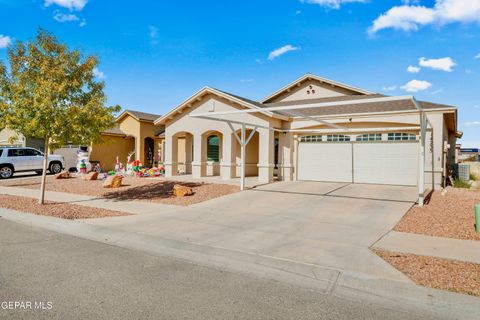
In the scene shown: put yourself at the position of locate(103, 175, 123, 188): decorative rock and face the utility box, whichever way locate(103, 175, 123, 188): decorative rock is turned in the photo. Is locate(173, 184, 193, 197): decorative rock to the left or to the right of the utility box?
right

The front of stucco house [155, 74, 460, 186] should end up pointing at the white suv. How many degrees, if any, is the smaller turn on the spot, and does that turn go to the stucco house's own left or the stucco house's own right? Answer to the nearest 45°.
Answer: approximately 90° to the stucco house's own right

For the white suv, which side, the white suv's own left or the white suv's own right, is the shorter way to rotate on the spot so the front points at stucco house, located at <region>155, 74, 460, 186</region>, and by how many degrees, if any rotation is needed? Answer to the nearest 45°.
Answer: approximately 45° to the white suv's own right

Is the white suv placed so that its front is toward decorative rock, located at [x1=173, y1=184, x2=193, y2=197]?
no

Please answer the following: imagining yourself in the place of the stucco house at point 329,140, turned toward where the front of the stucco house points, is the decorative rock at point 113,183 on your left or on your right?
on your right

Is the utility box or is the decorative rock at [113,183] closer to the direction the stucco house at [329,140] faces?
the decorative rock

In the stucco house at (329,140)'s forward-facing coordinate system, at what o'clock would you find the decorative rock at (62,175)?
The decorative rock is roughly at 3 o'clock from the stucco house.

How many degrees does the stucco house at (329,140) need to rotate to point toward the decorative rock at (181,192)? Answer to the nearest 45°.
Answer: approximately 45° to its right

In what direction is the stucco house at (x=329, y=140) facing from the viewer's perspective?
toward the camera

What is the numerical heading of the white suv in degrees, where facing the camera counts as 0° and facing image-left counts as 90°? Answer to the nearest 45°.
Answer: approximately 270°

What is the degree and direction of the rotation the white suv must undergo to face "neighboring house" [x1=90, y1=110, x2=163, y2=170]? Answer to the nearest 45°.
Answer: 0° — it already faces it

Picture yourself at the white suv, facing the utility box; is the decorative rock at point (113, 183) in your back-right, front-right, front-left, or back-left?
front-right

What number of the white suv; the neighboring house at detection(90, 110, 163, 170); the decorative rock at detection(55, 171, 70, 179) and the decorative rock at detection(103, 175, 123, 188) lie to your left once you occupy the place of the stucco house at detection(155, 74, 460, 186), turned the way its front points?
0

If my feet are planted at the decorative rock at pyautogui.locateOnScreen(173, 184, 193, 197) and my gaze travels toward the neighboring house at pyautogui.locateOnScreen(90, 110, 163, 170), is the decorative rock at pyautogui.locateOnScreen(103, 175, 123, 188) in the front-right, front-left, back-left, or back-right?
front-left

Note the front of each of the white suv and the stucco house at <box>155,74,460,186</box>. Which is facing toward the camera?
the stucco house

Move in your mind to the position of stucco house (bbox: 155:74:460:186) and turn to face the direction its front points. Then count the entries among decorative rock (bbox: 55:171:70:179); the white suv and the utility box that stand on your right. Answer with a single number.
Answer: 2
